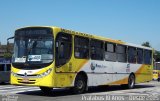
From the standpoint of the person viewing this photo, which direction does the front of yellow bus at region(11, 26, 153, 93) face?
facing the viewer and to the left of the viewer
